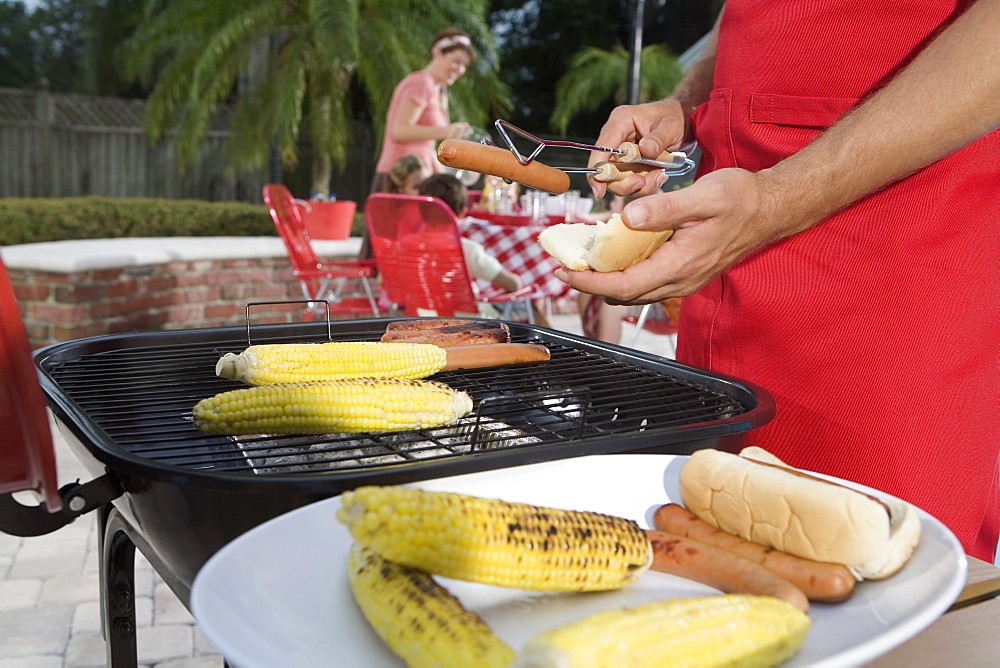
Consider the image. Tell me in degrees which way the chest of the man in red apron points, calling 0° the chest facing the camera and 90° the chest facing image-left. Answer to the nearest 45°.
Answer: approximately 45°

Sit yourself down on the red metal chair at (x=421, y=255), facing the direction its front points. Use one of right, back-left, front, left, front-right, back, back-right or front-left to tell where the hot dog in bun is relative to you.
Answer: back-right

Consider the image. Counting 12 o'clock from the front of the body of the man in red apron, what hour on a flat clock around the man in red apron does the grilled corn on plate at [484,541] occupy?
The grilled corn on plate is roughly at 11 o'clock from the man in red apron.

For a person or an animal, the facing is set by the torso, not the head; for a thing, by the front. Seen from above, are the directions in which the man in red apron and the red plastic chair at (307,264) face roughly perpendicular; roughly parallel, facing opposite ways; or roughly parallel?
roughly parallel, facing opposite ways

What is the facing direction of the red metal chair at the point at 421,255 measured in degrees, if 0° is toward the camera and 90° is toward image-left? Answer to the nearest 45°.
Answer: approximately 225°

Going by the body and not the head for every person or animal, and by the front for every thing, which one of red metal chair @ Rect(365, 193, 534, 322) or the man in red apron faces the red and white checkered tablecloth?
the red metal chair

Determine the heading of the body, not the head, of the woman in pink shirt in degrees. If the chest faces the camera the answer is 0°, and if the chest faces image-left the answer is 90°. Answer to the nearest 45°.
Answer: approximately 270°

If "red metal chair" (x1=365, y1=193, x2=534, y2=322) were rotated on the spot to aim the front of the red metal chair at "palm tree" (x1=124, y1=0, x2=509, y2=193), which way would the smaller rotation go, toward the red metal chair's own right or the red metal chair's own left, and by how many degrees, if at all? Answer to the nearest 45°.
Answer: approximately 45° to the red metal chair's own left

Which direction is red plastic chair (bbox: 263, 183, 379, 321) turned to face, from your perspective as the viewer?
facing to the right of the viewer

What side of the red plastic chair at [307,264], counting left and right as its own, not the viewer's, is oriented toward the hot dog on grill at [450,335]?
right

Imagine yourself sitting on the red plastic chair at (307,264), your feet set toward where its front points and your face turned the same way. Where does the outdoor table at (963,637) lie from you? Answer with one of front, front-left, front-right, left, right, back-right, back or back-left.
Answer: right

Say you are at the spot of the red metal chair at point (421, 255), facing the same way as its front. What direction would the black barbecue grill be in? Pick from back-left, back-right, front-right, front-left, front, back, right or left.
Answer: back-right
